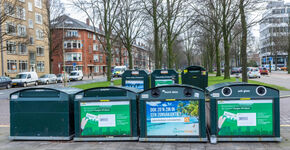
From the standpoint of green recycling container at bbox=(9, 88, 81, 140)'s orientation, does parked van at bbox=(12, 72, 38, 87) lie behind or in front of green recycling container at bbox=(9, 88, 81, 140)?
behind

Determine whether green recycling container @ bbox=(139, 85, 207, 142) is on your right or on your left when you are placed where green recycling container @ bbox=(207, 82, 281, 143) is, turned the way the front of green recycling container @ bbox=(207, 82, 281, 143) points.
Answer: on your right

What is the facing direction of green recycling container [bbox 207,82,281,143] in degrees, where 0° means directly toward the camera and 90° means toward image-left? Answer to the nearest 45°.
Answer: approximately 0°

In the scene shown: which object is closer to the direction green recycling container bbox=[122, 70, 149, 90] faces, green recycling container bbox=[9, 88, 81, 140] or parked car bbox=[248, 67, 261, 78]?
the green recycling container

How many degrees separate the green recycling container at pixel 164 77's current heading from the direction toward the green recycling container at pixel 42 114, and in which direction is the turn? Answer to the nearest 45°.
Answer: approximately 45° to its right

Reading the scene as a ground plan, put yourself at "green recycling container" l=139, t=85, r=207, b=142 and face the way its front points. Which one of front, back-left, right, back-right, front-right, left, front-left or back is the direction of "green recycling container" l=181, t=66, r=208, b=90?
back

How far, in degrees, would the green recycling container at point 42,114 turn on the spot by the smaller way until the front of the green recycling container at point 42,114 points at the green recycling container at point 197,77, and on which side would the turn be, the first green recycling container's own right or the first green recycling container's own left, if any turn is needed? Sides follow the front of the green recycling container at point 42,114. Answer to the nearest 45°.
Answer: approximately 135° to the first green recycling container's own left

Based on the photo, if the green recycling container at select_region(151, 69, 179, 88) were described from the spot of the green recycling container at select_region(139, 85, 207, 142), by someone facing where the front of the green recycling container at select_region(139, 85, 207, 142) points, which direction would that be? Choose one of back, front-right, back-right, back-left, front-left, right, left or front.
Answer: back
